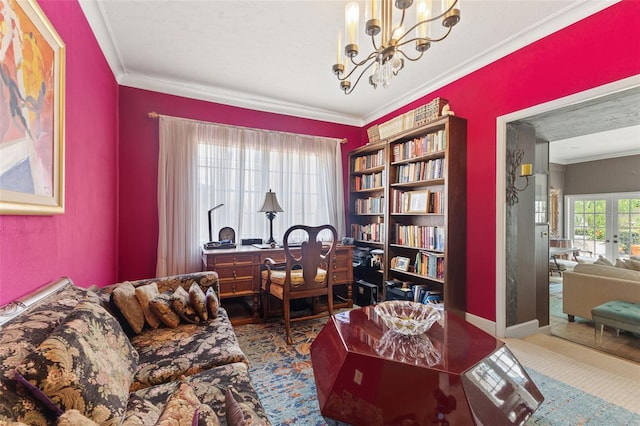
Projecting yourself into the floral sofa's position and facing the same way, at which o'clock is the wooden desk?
The wooden desk is roughly at 10 o'clock from the floral sofa.

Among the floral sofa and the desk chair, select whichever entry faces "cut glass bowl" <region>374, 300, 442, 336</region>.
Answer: the floral sofa

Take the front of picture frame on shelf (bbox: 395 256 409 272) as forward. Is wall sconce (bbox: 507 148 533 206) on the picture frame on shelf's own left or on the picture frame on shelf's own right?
on the picture frame on shelf's own left

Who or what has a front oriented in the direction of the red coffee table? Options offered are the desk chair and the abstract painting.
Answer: the abstract painting

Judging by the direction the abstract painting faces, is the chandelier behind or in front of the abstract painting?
in front

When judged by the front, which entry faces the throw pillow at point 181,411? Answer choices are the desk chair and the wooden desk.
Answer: the wooden desk

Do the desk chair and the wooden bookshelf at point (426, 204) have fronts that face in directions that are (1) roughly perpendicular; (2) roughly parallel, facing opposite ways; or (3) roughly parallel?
roughly perpendicular

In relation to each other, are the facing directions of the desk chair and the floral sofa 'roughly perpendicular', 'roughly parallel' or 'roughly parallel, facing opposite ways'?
roughly perpendicular

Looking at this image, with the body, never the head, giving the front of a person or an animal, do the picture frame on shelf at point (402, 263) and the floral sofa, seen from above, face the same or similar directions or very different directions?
very different directions

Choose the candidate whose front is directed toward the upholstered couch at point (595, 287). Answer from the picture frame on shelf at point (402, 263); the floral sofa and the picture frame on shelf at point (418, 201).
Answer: the floral sofa

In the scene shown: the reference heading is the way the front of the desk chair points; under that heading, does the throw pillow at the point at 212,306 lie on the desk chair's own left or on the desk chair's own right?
on the desk chair's own left

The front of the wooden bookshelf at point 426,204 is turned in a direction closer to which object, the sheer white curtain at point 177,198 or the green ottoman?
the sheer white curtain

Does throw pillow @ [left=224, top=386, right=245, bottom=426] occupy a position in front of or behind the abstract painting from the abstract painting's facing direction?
in front

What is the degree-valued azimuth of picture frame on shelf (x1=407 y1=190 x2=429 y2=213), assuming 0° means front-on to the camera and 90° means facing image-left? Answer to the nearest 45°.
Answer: approximately 45°

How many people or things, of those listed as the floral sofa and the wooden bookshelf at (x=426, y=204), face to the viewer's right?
1

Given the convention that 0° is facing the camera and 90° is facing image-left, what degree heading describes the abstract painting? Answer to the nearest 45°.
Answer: approximately 315°

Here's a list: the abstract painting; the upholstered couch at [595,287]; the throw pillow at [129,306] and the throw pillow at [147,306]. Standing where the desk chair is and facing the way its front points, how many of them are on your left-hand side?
3

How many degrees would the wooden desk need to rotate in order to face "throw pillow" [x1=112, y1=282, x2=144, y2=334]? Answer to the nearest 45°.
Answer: approximately 45° to its right
